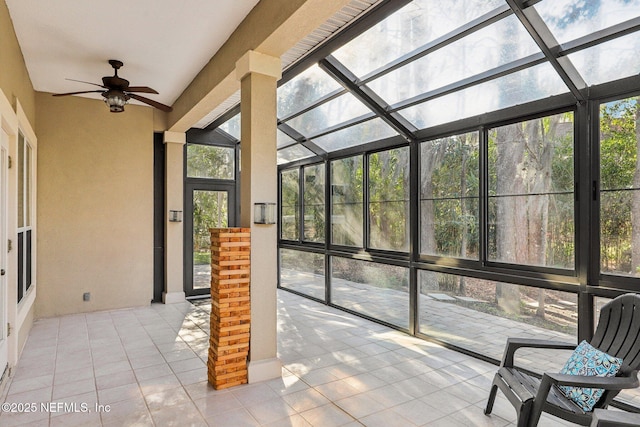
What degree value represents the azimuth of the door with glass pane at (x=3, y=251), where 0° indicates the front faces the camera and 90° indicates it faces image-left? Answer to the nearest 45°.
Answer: approximately 270°

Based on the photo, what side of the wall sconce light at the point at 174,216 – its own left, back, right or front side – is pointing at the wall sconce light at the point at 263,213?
front

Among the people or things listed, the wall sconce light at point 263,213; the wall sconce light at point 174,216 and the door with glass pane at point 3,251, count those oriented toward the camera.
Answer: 2

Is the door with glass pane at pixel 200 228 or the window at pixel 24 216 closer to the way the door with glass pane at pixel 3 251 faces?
the door with glass pane

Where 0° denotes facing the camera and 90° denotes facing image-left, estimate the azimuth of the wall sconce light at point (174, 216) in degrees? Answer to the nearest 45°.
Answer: approximately 0°

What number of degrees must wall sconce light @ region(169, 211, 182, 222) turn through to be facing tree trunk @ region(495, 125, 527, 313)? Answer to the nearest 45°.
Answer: approximately 45° to its left

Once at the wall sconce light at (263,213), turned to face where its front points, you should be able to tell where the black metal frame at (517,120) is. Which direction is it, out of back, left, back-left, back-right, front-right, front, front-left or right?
left

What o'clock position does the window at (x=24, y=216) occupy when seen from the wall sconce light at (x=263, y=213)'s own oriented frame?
The window is roughly at 4 o'clock from the wall sconce light.

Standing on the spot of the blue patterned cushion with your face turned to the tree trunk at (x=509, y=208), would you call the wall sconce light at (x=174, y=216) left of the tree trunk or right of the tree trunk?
left

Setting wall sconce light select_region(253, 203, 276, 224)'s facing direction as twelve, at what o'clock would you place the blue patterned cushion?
The blue patterned cushion is roughly at 10 o'clock from the wall sconce light.

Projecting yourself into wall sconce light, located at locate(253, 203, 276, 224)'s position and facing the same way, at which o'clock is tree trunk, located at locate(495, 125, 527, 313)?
The tree trunk is roughly at 9 o'clock from the wall sconce light.

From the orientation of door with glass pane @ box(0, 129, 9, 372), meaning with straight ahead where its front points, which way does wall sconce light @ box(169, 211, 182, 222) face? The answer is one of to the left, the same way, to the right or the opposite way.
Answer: to the right

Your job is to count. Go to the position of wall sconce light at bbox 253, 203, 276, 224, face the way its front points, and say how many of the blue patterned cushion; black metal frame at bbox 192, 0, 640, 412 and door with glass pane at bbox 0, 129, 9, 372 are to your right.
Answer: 1

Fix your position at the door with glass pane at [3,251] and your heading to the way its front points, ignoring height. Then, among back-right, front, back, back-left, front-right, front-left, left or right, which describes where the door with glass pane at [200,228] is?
front-left

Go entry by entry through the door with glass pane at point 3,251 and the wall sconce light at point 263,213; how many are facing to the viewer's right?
1
